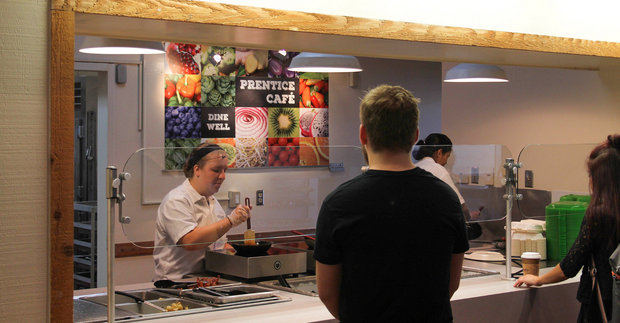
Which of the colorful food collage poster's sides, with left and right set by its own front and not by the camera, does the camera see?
front

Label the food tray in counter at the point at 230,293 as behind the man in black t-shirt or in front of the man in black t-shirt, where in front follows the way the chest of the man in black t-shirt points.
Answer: in front

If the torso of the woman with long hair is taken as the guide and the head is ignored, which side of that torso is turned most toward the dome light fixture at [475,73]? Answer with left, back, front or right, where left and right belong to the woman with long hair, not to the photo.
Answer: front

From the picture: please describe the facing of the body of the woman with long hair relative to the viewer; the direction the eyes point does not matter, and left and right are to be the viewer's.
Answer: facing away from the viewer and to the left of the viewer

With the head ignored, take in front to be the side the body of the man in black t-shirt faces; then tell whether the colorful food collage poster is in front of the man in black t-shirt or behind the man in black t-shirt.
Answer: in front

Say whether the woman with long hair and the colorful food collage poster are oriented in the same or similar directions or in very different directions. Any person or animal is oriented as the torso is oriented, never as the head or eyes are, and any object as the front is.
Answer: very different directions

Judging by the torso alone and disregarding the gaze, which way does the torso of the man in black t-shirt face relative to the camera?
away from the camera

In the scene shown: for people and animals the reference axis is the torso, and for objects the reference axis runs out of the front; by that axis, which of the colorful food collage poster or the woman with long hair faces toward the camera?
the colorful food collage poster

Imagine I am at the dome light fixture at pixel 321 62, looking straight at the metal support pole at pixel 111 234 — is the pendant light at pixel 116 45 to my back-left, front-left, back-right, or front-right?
front-right

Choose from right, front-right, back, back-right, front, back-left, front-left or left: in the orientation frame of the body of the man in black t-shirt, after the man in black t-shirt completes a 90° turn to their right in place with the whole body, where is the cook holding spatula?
back-left

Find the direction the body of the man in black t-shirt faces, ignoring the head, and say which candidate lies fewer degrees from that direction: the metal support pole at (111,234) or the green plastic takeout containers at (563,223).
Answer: the green plastic takeout containers

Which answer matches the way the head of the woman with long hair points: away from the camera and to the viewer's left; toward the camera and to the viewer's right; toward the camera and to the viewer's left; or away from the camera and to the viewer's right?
away from the camera and to the viewer's left

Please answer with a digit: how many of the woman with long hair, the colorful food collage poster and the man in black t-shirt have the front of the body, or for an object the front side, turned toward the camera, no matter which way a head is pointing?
1

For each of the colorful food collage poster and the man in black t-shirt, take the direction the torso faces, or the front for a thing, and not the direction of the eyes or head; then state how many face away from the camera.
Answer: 1

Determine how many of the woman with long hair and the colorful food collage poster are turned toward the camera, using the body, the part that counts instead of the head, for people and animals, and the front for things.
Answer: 1

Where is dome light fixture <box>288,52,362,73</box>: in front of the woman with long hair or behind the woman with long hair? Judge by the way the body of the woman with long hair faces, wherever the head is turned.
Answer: in front

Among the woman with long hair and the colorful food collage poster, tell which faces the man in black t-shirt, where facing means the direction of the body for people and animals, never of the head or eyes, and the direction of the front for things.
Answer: the colorful food collage poster

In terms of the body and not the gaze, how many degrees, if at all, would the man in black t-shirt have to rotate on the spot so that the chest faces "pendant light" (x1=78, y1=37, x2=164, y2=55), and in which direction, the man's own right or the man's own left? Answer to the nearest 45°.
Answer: approximately 45° to the man's own left
